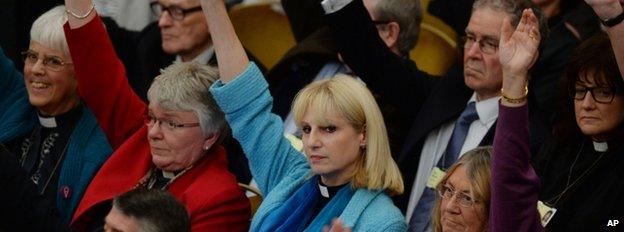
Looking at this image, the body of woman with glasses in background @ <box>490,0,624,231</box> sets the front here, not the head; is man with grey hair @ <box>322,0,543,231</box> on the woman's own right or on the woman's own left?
on the woman's own right

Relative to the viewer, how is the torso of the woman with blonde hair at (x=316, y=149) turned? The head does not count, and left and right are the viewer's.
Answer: facing the viewer and to the left of the viewer

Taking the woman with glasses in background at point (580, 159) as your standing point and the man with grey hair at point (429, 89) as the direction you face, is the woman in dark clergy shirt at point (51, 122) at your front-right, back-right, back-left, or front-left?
front-left

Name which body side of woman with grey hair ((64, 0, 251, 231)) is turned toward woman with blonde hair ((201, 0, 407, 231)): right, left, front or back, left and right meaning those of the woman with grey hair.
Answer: left

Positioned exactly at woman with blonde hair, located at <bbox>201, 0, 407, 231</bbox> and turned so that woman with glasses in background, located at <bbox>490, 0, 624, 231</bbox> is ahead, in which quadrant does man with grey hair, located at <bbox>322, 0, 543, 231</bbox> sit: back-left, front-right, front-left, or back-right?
front-left

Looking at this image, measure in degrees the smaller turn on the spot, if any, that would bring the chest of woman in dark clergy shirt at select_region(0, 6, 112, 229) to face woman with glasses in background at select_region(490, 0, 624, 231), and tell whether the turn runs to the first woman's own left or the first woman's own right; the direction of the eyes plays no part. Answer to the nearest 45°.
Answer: approximately 90° to the first woman's own left

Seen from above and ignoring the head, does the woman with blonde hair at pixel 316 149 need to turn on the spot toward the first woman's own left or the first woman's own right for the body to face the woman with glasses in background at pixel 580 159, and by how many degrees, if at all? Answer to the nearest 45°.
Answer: approximately 135° to the first woman's own left
